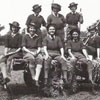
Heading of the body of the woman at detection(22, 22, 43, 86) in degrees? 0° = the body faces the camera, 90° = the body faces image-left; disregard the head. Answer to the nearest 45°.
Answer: approximately 0°

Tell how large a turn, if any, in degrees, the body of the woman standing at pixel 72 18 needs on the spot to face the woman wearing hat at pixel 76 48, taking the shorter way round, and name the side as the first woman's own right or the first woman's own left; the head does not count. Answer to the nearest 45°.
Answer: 0° — they already face them

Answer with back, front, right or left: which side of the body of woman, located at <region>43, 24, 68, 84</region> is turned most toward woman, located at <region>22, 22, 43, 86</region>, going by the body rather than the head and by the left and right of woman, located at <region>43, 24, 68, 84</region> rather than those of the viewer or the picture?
right

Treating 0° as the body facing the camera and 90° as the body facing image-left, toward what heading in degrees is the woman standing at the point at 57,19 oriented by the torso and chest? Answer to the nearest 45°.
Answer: approximately 0°

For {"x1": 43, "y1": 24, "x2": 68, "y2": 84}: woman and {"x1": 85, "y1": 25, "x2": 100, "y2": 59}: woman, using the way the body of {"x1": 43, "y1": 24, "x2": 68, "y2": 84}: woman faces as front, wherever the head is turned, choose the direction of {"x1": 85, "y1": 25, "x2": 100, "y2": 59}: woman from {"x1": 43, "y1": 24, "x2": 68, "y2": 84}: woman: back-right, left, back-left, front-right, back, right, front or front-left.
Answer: back-left

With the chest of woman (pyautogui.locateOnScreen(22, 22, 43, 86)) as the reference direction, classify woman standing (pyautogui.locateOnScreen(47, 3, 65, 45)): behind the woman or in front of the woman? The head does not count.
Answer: behind

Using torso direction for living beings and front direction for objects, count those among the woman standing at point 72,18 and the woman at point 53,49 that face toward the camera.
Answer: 2
